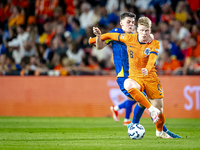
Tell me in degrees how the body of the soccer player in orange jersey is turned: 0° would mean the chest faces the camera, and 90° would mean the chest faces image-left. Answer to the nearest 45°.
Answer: approximately 0°
